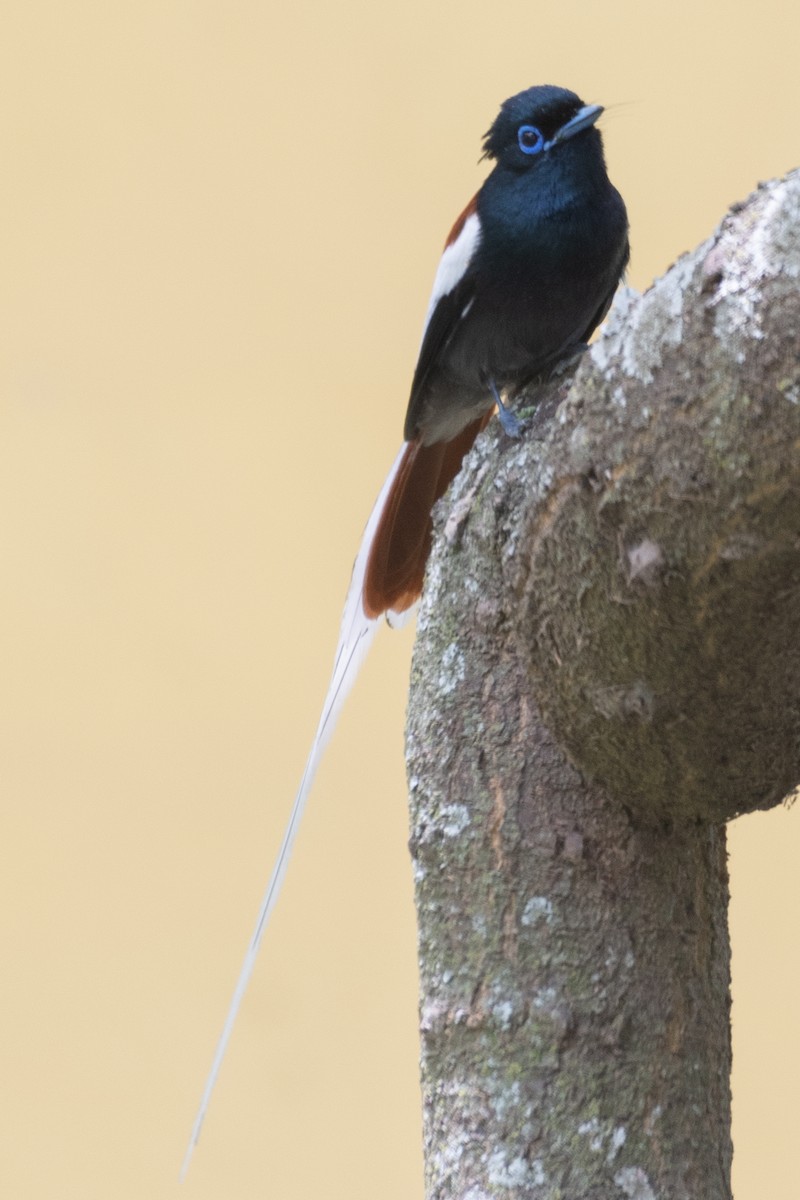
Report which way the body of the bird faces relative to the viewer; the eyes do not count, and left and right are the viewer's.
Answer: facing the viewer and to the right of the viewer
